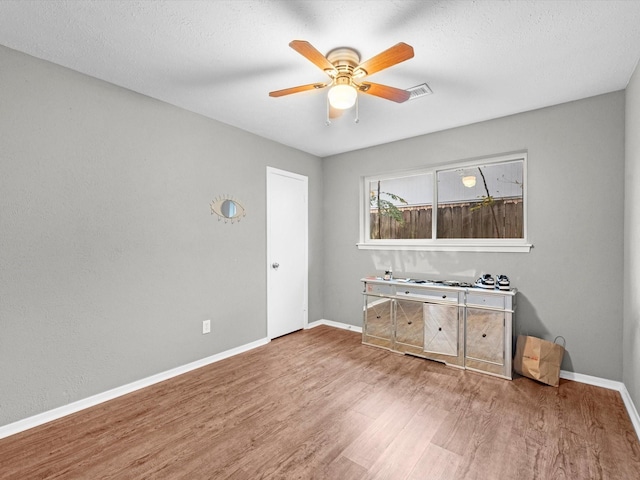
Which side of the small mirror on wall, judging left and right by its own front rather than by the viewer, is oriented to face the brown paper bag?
front

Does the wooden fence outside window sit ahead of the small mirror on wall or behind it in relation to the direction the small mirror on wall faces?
ahead

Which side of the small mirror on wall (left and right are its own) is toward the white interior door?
left

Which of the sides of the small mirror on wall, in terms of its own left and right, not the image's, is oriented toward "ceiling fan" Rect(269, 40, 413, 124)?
front

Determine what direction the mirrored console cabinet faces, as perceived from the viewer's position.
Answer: facing the viewer and to the left of the viewer

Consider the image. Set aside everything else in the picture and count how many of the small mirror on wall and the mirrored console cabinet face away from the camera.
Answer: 0

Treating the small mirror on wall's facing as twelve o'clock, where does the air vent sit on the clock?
The air vent is roughly at 12 o'clock from the small mirror on wall.

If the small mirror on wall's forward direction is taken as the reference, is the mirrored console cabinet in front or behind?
in front
